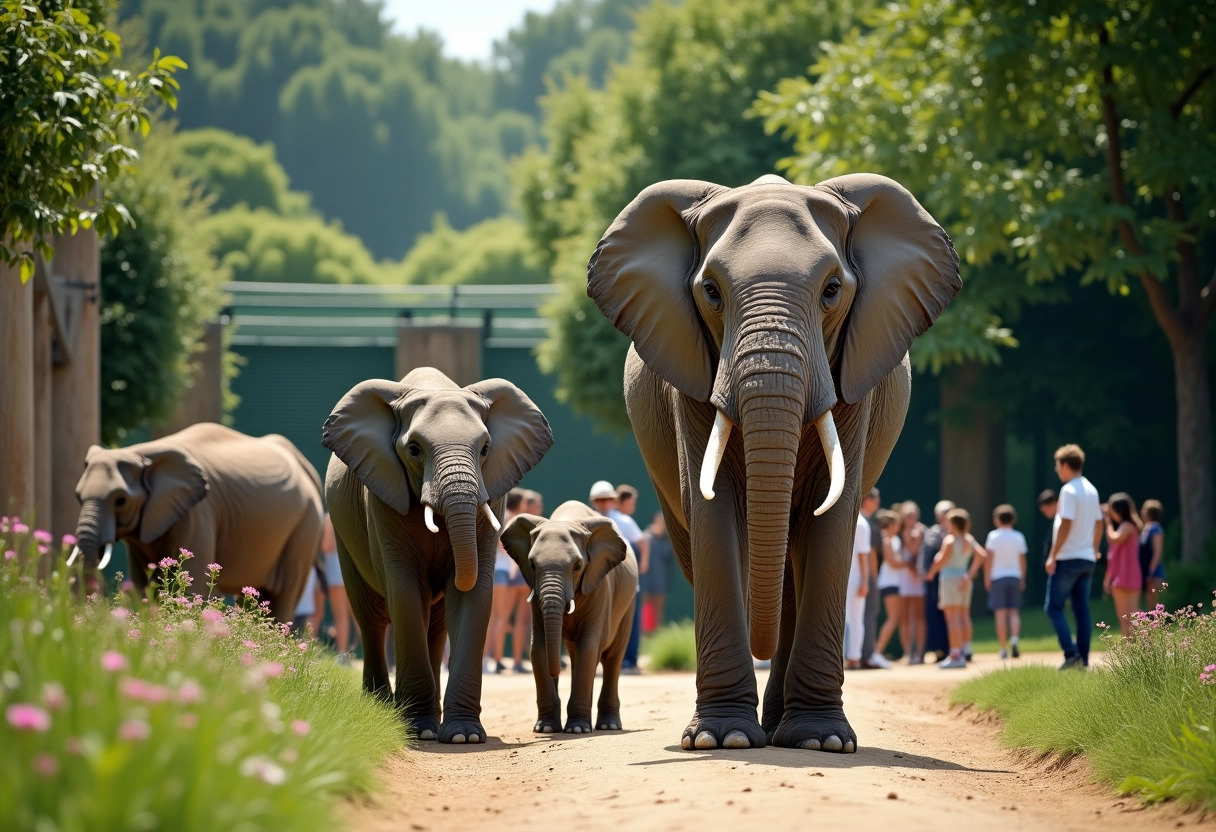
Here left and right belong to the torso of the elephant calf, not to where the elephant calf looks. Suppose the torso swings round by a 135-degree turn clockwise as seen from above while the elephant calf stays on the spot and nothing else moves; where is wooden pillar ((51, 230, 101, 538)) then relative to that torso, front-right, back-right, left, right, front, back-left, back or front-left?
front-left

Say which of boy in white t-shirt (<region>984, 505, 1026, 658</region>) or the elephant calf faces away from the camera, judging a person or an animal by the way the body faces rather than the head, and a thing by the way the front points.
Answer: the boy in white t-shirt

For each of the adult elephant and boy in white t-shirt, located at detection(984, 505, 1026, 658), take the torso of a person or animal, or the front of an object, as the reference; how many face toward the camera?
1

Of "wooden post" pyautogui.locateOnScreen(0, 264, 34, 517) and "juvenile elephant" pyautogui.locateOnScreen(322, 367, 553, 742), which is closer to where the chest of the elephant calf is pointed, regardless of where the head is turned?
the juvenile elephant

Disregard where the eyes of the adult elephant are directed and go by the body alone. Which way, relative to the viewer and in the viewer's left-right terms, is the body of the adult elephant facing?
facing the viewer

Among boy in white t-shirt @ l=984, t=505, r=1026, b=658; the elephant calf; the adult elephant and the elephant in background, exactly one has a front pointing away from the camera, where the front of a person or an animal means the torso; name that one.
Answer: the boy in white t-shirt

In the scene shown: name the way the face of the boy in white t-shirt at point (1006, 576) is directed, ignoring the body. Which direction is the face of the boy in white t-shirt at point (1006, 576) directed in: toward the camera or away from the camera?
away from the camera

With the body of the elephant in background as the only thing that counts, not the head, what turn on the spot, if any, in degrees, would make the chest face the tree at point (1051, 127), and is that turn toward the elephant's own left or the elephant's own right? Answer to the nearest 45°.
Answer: approximately 135° to the elephant's own left

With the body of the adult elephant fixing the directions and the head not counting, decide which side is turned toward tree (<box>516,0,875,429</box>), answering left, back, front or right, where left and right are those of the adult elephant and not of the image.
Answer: back

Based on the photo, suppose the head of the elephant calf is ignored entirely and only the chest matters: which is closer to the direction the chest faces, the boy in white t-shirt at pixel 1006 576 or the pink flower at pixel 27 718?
the pink flower

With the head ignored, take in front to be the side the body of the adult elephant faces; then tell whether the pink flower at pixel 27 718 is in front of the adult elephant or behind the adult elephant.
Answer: in front
